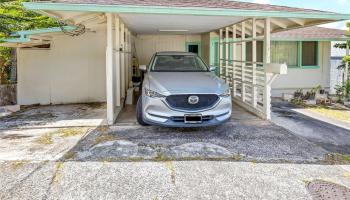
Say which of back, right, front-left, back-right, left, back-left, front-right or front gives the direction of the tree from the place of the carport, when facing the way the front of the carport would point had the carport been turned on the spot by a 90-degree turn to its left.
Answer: back-left

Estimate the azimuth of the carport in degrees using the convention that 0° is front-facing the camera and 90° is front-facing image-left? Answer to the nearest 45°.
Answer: approximately 0°
